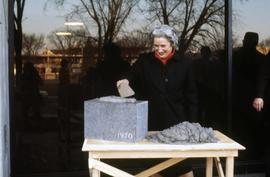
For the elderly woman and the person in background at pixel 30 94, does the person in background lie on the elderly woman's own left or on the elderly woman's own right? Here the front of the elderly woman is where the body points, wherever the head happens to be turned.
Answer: on the elderly woman's own right

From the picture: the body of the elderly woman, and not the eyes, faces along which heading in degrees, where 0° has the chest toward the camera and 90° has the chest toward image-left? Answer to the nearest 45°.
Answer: approximately 45°

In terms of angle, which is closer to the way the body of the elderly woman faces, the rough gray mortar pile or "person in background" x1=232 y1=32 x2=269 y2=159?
the rough gray mortar pile

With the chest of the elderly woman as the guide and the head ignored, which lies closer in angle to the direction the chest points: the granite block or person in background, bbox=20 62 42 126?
the granite block

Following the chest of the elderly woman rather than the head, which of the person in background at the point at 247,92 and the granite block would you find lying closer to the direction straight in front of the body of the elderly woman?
the granite block
